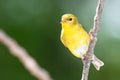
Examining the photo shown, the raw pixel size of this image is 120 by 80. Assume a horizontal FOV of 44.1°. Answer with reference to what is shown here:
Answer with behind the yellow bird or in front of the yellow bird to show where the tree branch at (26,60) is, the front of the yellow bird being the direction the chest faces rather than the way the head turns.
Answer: in front

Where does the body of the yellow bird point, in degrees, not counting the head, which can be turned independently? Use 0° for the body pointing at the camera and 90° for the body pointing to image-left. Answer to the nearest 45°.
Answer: approximately 45°
